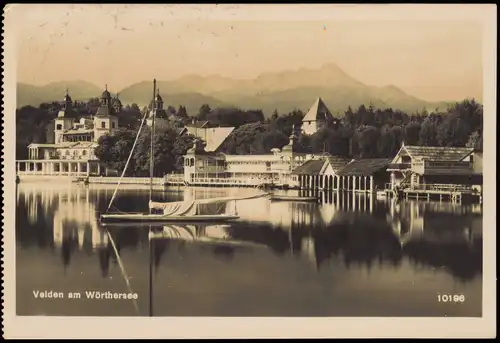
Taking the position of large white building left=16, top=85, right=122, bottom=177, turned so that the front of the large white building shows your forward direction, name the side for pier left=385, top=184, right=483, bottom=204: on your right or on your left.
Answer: on your left

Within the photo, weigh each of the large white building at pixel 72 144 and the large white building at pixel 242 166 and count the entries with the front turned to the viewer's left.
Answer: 0

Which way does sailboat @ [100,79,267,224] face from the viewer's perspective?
to the viewer's left

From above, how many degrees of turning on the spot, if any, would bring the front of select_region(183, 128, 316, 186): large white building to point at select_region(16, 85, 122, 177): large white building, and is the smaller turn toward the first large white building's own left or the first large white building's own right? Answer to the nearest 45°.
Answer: approximately 90° to the first large white building's own right

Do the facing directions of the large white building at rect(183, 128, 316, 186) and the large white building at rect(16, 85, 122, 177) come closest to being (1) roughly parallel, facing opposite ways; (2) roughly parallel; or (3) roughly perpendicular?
roughly parallel

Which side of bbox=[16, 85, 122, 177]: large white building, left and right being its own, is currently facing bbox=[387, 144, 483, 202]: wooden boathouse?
left

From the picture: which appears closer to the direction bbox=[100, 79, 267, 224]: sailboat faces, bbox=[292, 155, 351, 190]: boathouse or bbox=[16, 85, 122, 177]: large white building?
the large white building

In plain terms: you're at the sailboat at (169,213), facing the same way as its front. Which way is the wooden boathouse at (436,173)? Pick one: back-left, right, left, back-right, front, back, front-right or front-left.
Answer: back

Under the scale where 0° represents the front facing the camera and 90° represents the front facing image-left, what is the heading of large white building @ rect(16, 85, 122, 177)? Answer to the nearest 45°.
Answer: approximately 0°

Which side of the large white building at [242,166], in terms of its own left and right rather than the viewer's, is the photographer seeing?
front
